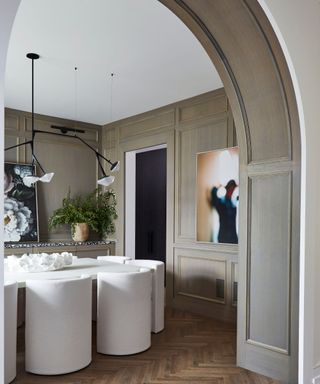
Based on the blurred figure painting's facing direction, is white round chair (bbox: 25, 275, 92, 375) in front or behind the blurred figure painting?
in front

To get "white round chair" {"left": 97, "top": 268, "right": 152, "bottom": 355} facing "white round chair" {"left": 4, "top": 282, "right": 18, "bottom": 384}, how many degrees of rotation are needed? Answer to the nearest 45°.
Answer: approximately 90° to its left

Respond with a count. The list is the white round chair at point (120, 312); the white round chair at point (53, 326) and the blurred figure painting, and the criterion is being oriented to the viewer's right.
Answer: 0

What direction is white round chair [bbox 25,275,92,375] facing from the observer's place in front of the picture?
facing away from the viewer and to the left of the viewer

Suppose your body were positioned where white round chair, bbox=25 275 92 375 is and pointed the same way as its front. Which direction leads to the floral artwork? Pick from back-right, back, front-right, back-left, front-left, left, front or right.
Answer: front-right

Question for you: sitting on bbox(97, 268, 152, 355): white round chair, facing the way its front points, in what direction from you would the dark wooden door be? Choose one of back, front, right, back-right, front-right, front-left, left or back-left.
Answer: front-right

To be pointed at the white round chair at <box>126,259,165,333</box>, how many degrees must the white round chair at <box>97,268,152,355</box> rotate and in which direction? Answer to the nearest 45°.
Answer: approximately 90° to its right

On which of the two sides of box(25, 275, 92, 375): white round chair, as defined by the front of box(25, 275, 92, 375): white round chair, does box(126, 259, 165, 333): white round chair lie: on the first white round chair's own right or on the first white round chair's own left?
on the first white round chair's own right

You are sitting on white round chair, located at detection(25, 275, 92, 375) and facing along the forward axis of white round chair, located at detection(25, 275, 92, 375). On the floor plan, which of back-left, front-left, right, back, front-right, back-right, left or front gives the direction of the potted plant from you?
front-right

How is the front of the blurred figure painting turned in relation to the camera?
facing the viewer and to the left of the viewer

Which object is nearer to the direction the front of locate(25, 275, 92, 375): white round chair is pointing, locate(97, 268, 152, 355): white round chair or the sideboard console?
the sideboard console

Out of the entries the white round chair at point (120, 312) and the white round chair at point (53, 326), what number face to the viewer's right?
0

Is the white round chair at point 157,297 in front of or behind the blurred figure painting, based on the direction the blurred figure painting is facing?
in front

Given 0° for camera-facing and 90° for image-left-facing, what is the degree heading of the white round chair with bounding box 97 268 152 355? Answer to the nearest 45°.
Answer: approximately 135°
